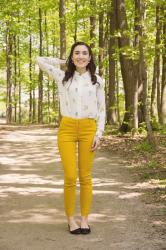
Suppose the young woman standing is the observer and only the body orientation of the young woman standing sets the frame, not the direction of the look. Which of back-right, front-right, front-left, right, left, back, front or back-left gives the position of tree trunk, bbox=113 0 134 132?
back

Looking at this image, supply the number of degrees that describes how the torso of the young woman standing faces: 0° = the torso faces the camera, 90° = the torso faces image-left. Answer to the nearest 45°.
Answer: approximately 0°

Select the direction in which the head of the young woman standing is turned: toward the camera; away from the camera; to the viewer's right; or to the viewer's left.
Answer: toward the camera
